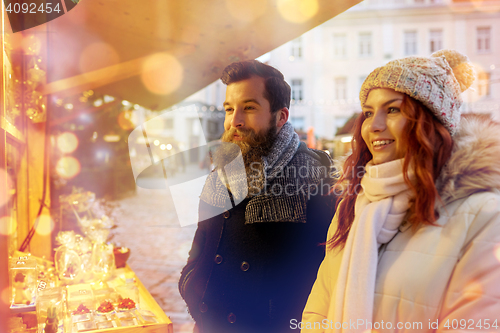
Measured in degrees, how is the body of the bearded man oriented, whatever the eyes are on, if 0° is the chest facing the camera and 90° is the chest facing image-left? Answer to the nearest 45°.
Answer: approximately 45°

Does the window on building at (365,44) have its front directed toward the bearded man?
yes

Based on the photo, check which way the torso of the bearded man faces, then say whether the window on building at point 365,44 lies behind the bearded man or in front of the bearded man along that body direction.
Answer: behind

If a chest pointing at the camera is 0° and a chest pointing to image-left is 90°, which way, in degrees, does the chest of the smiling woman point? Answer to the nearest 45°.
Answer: approximately 45°

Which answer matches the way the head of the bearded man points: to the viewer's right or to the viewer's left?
to the viewer's left

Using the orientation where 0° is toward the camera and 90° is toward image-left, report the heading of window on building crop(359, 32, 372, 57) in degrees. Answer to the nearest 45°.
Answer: approximately 0°
